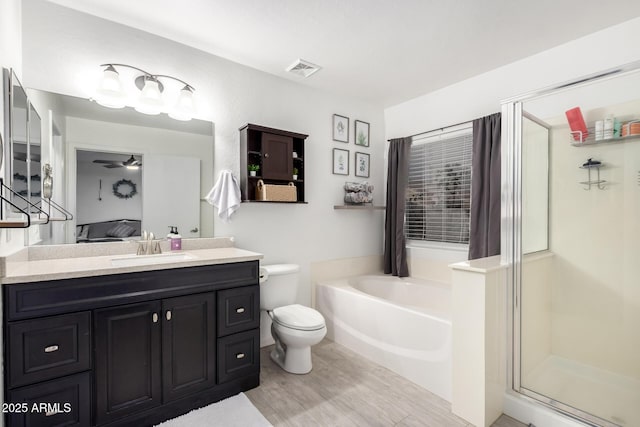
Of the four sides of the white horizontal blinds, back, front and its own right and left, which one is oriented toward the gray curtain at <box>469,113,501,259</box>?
left

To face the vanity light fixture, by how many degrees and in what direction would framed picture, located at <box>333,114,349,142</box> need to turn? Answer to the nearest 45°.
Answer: approximately 90° to its right

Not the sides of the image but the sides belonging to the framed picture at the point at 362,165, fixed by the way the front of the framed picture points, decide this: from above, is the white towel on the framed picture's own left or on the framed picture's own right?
on the framed picture's own right

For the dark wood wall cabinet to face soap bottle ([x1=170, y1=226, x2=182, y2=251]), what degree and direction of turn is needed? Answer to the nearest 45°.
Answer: approximately 90° to its right
